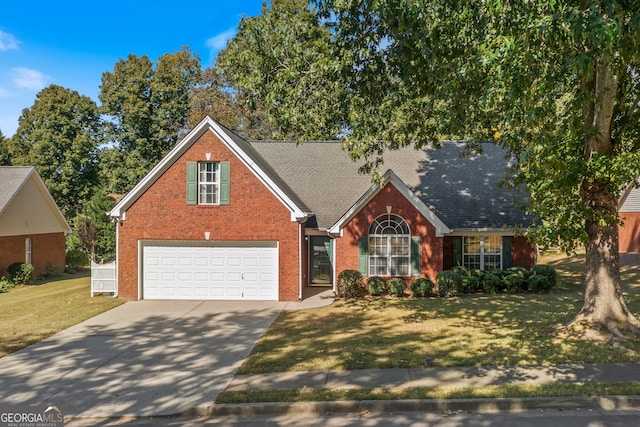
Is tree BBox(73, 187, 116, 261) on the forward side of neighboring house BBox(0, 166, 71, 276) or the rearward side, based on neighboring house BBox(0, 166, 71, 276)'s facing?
on the rearward side

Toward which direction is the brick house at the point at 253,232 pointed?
toward the camera

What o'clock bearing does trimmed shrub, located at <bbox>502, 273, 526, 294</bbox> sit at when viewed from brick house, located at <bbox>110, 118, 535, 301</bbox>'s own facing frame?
The trimmed shrub is roughly at 9 o'clock from the brick house.

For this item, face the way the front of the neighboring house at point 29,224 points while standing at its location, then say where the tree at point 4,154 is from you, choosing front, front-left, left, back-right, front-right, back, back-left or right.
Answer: back-right

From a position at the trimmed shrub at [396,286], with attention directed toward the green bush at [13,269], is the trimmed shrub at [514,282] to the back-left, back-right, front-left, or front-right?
back-right

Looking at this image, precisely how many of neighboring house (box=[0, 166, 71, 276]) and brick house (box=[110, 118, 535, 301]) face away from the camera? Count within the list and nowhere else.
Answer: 0

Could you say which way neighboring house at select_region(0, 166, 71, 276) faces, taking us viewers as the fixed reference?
facing the viewer and to the left of the viewer

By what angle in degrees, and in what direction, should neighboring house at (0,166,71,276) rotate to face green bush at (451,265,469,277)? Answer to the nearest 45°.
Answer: approximately 90° to its left

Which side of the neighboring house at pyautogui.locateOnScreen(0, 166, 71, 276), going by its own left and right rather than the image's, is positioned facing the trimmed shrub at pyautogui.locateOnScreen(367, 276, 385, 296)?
left

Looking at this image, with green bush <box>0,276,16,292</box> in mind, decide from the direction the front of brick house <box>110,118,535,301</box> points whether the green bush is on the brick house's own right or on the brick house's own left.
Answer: on the brick house's own right

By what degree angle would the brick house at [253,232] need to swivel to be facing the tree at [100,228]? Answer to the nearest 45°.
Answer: approximately 135° to its right

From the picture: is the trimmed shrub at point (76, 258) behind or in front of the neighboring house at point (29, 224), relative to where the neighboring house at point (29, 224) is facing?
behind

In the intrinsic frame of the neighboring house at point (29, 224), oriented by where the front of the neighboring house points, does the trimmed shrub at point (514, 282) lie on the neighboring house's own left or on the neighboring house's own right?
on the neighboring house's own left
